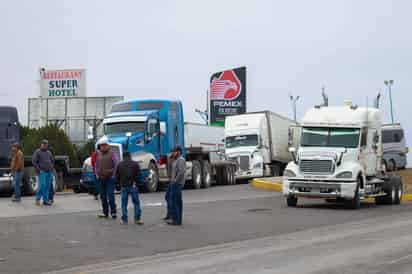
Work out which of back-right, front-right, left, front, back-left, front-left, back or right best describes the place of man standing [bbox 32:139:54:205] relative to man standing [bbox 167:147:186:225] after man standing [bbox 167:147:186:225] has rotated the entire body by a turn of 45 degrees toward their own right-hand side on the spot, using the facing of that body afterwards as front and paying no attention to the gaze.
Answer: front

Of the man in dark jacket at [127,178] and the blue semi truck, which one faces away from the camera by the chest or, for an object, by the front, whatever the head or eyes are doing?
the man in dark jacket

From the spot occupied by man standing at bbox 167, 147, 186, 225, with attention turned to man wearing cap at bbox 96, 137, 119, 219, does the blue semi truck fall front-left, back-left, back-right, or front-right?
front-right

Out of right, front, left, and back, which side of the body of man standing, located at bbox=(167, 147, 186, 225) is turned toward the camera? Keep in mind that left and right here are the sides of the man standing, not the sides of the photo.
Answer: left

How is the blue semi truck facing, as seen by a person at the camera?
facing the viewer and to the left of the viewer

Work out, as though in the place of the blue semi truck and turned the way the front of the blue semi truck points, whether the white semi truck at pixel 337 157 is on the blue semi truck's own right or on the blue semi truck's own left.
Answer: on the blue semi truck's own left

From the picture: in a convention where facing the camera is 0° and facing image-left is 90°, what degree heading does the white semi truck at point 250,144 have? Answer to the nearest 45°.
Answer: approximately 45°

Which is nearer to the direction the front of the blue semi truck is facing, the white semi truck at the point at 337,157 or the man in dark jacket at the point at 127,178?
the man in dark jacket

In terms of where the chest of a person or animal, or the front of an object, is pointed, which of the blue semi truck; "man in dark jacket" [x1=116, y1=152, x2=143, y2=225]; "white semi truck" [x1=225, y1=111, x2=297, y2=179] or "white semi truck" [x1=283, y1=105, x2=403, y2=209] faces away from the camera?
the man in dark jacket

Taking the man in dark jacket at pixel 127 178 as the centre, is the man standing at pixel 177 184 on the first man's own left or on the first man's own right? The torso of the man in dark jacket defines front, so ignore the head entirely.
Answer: on the first man's own right

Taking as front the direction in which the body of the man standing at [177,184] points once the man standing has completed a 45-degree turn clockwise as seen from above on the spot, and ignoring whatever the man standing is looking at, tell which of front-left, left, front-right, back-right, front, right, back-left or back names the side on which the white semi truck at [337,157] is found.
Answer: right

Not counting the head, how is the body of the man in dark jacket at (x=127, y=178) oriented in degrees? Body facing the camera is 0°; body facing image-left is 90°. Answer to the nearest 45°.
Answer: approximately 180°

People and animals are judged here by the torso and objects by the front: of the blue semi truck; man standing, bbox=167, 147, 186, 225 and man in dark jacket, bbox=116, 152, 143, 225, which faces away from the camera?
the man in dark jacket
